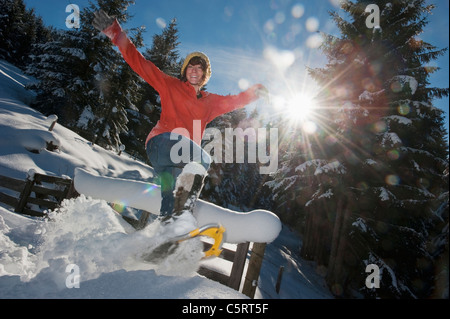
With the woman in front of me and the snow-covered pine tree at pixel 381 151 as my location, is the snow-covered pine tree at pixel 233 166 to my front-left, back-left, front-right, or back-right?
back-right

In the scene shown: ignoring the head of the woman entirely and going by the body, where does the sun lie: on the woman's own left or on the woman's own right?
on the woman's own left

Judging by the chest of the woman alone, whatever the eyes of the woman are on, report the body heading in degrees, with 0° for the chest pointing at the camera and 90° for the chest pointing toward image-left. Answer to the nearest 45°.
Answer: approximately 315°

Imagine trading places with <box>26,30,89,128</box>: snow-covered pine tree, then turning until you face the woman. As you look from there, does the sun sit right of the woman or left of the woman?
left

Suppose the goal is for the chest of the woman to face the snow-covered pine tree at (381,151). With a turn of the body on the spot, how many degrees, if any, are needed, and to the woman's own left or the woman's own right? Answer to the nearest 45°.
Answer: approximately 90° to the woman's own left

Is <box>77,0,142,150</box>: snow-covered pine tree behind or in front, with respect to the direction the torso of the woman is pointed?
behind

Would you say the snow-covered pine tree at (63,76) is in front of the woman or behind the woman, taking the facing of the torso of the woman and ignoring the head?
behind
